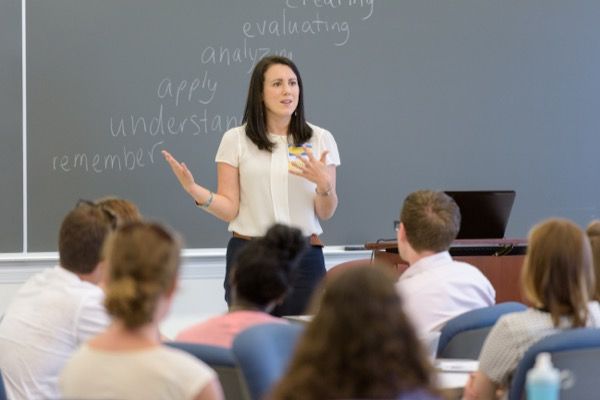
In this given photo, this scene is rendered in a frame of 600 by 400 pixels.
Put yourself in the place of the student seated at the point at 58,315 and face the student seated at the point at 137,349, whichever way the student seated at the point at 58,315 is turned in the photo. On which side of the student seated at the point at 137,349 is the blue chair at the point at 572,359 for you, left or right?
left

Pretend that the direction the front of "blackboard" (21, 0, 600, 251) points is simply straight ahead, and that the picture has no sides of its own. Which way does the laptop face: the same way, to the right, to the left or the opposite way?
the opposite way

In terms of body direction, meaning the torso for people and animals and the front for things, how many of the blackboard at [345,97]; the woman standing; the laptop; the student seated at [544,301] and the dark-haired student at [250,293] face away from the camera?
3

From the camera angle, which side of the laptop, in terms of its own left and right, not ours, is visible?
back

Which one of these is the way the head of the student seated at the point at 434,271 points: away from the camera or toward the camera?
away from the camera

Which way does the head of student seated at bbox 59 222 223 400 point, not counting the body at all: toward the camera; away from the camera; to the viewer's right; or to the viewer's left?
away from the camera

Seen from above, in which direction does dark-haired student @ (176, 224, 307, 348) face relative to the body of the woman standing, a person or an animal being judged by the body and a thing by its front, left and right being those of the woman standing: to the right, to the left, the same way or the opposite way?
the opposite way

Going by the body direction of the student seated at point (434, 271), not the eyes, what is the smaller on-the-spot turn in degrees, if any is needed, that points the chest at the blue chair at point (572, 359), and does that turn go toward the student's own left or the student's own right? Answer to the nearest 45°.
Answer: approximately 180°

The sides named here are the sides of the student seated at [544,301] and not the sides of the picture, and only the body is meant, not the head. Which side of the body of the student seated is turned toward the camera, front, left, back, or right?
back

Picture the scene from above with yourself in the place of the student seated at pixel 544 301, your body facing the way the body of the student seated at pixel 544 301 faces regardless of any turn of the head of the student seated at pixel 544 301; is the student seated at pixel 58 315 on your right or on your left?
on your left

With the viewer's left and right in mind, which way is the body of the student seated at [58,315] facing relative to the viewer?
facing away from the viewer and to the right of the viewer

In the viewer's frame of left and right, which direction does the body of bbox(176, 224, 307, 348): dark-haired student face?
facing away from the viewer

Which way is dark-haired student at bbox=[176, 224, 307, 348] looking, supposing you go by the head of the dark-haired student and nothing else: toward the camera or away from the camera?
away from the camera
